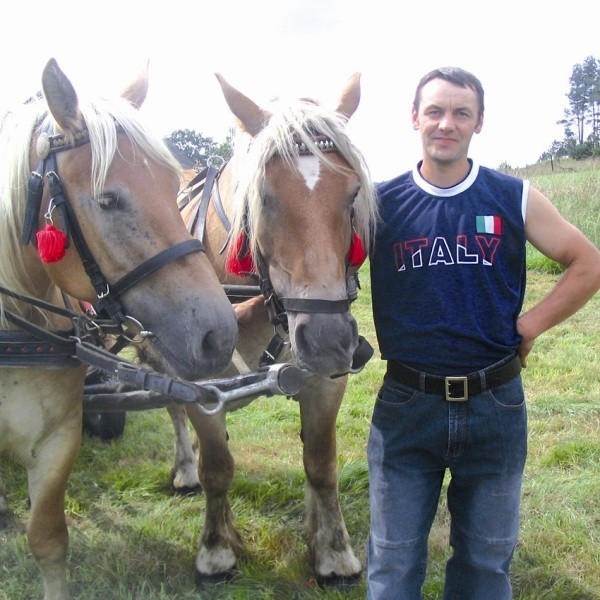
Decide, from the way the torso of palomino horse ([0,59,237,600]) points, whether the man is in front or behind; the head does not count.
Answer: in front

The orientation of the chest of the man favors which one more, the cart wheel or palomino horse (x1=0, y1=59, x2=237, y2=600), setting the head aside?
the palomino horse

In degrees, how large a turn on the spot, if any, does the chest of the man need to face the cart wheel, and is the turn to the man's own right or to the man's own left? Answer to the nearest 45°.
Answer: approximately 135° to the man's own right

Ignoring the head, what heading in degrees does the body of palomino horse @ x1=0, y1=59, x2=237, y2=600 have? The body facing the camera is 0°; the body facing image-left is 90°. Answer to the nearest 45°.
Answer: approximately 315°

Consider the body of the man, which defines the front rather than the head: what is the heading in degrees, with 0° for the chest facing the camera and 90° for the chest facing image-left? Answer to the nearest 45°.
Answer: approximately 0°

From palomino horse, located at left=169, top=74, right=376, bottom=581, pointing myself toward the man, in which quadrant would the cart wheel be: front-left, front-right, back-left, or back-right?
back-left

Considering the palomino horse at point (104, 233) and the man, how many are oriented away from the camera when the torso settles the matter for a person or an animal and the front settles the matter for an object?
0

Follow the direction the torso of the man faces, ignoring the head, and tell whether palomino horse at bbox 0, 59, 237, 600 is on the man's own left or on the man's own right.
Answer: on the man's own right

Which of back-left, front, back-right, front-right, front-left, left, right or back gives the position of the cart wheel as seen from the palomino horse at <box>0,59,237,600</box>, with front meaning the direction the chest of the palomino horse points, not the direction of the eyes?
back-left

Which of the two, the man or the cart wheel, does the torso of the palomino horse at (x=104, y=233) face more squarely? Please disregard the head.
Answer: the man
